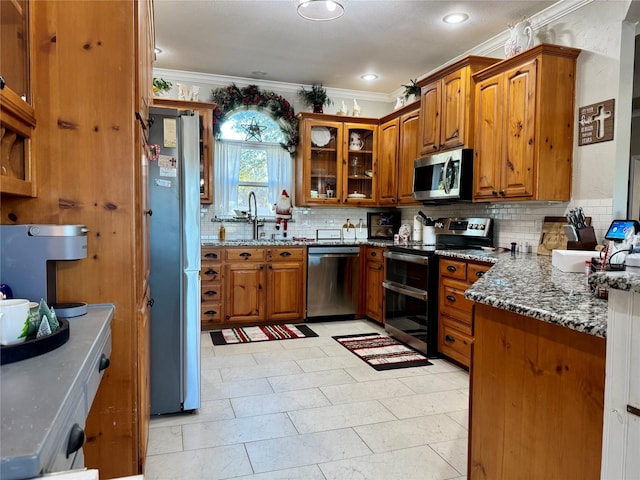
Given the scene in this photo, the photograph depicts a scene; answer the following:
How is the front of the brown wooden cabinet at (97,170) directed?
to the viewer's right

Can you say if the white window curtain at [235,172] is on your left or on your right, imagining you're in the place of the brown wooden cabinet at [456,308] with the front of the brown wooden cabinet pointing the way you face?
on your right

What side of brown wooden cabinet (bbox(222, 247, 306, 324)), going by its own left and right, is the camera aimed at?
front

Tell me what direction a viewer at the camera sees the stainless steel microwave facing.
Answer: facing the viewer and to the left of the viewer

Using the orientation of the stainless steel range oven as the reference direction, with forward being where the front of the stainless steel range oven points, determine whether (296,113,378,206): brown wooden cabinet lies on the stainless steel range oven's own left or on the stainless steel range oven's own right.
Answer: on the stainless steel range oven's own right

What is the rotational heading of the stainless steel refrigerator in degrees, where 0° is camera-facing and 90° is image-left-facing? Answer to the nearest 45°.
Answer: approximately 270°

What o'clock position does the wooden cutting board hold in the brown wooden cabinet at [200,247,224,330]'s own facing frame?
The wooden cutting board is roughly at 10 o'clock from the brown wooden cabinet.

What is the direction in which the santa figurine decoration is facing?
toward the camera

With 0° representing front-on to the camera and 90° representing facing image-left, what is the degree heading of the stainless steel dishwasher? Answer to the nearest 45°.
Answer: approximately 0°

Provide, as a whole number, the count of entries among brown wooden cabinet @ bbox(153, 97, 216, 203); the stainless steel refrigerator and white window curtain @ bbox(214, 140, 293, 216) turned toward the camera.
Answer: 2

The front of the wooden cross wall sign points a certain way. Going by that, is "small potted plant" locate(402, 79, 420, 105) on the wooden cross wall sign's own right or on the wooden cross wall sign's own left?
on the wooden cross wall sign's own right

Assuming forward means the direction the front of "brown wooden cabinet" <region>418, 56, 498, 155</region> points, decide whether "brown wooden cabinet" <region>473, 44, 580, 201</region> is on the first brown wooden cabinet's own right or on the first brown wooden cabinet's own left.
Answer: on the first brown wooden cabinet's own left

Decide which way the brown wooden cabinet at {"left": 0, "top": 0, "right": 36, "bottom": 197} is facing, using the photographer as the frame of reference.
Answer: facing the viewer and to the right of the viewer

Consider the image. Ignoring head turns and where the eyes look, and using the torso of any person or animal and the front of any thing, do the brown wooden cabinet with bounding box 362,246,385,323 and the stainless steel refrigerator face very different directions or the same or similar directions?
very different directions

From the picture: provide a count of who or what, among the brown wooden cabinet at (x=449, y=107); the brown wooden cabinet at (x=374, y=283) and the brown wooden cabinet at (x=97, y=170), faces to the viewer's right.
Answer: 1

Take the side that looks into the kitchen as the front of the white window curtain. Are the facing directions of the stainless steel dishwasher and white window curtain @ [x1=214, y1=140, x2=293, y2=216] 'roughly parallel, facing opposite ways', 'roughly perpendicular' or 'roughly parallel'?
roughly parallel

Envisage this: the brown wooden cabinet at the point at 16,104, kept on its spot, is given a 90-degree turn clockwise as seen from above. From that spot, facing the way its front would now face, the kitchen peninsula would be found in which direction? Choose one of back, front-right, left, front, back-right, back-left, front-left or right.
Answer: left

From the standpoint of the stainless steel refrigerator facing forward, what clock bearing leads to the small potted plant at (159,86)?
The small potted plant is roughly at 9 o'clock from the stainless steel refrigerator.

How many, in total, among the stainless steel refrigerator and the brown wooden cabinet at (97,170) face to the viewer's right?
2

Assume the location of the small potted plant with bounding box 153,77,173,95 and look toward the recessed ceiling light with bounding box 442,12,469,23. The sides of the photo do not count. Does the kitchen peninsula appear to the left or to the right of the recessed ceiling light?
right

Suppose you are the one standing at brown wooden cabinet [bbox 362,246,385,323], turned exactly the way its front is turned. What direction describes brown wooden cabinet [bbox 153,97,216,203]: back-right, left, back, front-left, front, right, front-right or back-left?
front-right
